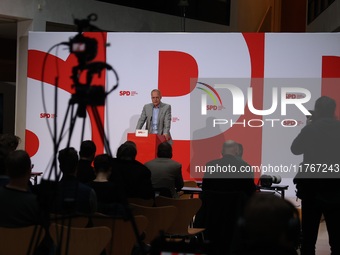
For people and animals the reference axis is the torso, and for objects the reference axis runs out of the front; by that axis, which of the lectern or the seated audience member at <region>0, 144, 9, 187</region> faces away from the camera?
the seated audience member

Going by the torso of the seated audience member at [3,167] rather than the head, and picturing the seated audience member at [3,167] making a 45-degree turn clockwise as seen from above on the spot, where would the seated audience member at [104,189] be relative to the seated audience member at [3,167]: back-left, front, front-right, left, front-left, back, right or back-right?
front-right

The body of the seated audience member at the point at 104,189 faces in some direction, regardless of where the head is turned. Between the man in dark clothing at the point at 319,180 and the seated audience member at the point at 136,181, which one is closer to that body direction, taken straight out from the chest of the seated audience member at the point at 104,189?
the seated audience member

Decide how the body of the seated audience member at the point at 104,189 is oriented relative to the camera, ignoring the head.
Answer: away from the camera

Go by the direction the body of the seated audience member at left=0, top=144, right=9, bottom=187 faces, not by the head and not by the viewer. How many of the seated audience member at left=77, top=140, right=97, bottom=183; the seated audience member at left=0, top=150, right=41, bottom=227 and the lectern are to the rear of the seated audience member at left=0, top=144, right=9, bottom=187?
1

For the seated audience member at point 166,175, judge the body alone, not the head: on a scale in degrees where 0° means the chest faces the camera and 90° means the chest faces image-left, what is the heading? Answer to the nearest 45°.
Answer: approximately 180°

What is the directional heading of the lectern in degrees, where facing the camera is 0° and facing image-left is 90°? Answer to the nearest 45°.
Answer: approximately 0°

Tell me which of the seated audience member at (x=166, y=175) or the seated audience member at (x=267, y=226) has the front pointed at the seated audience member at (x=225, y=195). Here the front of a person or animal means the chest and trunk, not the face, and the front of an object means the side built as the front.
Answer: the seated audience member at (x=267, y=226)

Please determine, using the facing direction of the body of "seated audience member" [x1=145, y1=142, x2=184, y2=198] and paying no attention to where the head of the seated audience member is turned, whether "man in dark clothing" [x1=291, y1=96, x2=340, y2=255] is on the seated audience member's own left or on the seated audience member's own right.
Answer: on the seated audience member's own right

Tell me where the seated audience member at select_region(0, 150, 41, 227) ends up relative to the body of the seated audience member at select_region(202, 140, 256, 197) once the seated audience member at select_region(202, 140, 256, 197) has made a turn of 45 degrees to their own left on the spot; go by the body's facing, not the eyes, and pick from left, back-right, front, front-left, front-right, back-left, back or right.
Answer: left

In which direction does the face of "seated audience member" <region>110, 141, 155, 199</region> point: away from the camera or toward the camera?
away from the camera

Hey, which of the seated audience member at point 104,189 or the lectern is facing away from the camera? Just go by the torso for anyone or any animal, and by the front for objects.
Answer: the seated audience member

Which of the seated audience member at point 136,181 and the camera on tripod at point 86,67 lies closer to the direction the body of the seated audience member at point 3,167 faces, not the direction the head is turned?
the seated audience member

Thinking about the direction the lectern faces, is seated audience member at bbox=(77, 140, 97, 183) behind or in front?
in front

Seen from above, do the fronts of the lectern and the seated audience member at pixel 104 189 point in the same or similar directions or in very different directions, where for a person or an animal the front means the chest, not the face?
very different directions

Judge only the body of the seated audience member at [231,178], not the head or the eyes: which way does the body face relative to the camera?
away from the camera

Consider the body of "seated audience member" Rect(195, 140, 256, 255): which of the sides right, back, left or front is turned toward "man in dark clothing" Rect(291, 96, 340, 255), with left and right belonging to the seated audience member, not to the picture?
right
